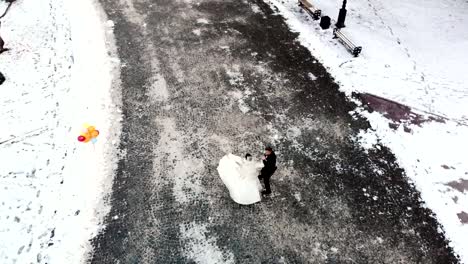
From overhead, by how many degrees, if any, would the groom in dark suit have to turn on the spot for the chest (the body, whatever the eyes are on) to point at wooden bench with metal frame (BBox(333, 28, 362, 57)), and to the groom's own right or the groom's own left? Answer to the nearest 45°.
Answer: approximately 135° to the groom's own right

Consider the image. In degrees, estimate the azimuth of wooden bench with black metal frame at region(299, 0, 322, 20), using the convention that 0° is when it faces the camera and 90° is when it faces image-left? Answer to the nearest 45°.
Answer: approximately 45°

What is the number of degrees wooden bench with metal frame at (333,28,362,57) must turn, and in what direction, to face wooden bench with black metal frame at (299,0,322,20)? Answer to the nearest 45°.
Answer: approximately 90° to its right

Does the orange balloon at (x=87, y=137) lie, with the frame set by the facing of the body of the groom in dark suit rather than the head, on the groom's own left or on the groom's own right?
on the groom's own right

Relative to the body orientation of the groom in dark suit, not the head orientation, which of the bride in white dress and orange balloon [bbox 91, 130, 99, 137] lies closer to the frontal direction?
the bride in white dress

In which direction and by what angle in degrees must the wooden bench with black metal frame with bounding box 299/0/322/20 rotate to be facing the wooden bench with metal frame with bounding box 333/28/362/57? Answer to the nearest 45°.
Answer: approximately 90° to its left

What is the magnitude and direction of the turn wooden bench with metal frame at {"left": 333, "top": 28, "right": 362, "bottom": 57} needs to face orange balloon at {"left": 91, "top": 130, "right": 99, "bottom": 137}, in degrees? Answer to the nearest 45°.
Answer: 0° — it already faces it

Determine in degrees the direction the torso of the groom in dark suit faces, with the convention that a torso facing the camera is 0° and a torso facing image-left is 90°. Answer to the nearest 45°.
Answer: approximately 45°

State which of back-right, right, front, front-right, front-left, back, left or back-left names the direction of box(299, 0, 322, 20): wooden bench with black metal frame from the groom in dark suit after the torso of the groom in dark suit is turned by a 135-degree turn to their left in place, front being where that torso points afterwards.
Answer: left
